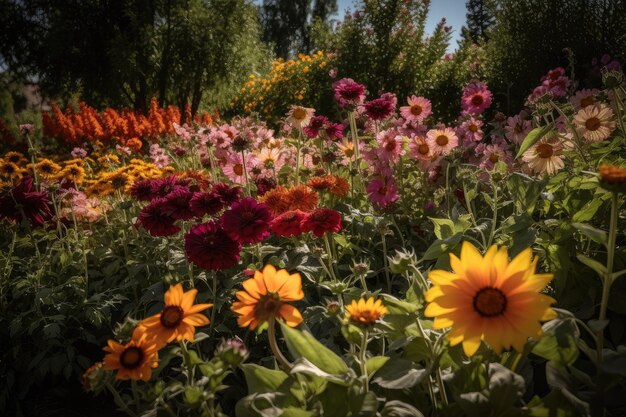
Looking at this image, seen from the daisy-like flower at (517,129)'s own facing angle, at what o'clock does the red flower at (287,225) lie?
The red flower is roughly at 1 o'clock from the daisy-like flower.

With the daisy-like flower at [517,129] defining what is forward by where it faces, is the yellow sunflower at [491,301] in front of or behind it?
in front

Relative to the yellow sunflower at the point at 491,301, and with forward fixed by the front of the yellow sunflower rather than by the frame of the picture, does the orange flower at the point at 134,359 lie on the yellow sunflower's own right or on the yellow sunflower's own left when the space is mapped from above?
on the yellow sunflower's own right

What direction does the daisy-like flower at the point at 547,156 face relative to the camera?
toward the camera

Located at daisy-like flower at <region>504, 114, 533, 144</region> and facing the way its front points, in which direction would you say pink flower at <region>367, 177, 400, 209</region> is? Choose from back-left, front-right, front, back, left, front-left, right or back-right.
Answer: front-right

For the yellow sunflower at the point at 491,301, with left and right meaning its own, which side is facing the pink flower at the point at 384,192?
back

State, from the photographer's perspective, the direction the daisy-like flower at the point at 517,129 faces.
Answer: facing the viewer

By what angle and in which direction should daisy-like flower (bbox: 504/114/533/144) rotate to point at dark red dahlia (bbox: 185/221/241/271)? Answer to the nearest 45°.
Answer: approximately 45° to its right

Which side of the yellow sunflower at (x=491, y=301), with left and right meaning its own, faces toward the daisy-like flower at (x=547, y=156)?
back

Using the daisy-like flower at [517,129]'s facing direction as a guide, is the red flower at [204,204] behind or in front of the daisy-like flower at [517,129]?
in front

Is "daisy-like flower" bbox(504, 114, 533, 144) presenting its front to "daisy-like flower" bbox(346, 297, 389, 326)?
yes

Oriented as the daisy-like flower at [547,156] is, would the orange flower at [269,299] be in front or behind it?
in front

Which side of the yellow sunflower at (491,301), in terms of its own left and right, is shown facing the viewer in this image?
front
